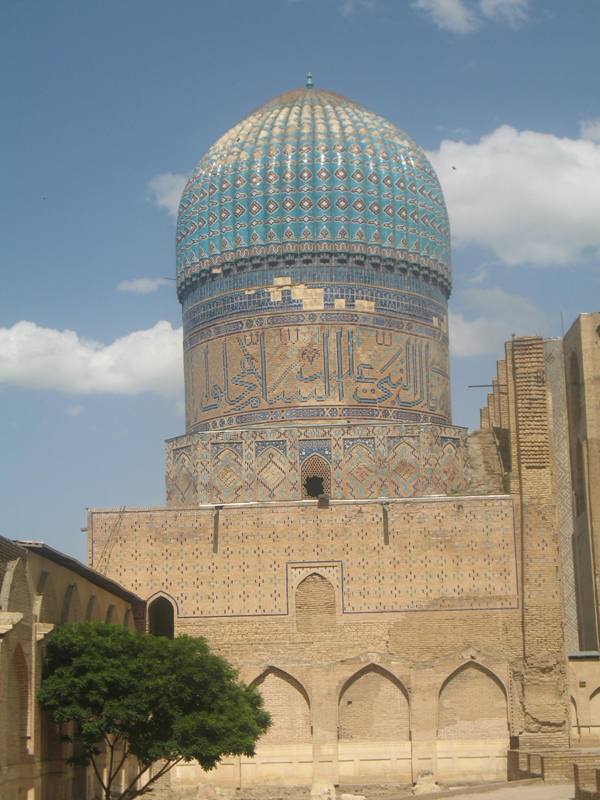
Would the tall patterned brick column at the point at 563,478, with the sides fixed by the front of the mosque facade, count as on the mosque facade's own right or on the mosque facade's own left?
on the mosque facade's own left

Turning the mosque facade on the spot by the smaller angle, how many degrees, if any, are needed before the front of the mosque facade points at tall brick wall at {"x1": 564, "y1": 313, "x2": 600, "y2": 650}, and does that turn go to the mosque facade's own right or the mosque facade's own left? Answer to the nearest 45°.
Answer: approximately 45° to the mosque facade's own left
